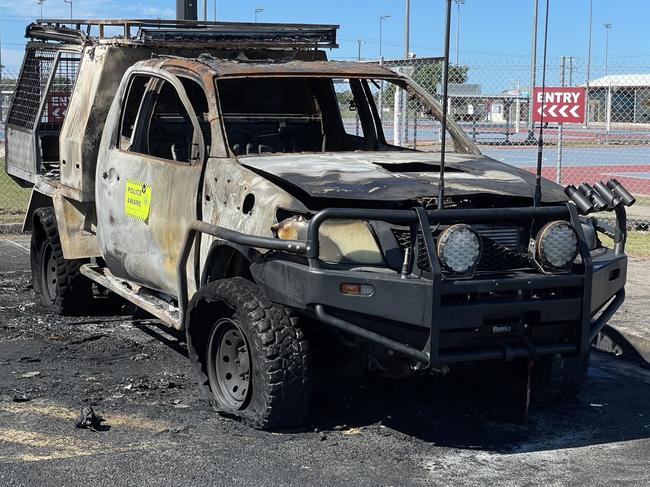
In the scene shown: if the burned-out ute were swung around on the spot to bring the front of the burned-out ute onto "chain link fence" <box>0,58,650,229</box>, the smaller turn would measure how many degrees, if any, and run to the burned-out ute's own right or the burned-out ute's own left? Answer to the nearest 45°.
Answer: approximately 135° to the burned-out ute's own left

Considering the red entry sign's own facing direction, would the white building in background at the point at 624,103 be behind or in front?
behind

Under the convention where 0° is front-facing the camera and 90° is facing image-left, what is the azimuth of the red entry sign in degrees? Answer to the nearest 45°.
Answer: approximately 0°
